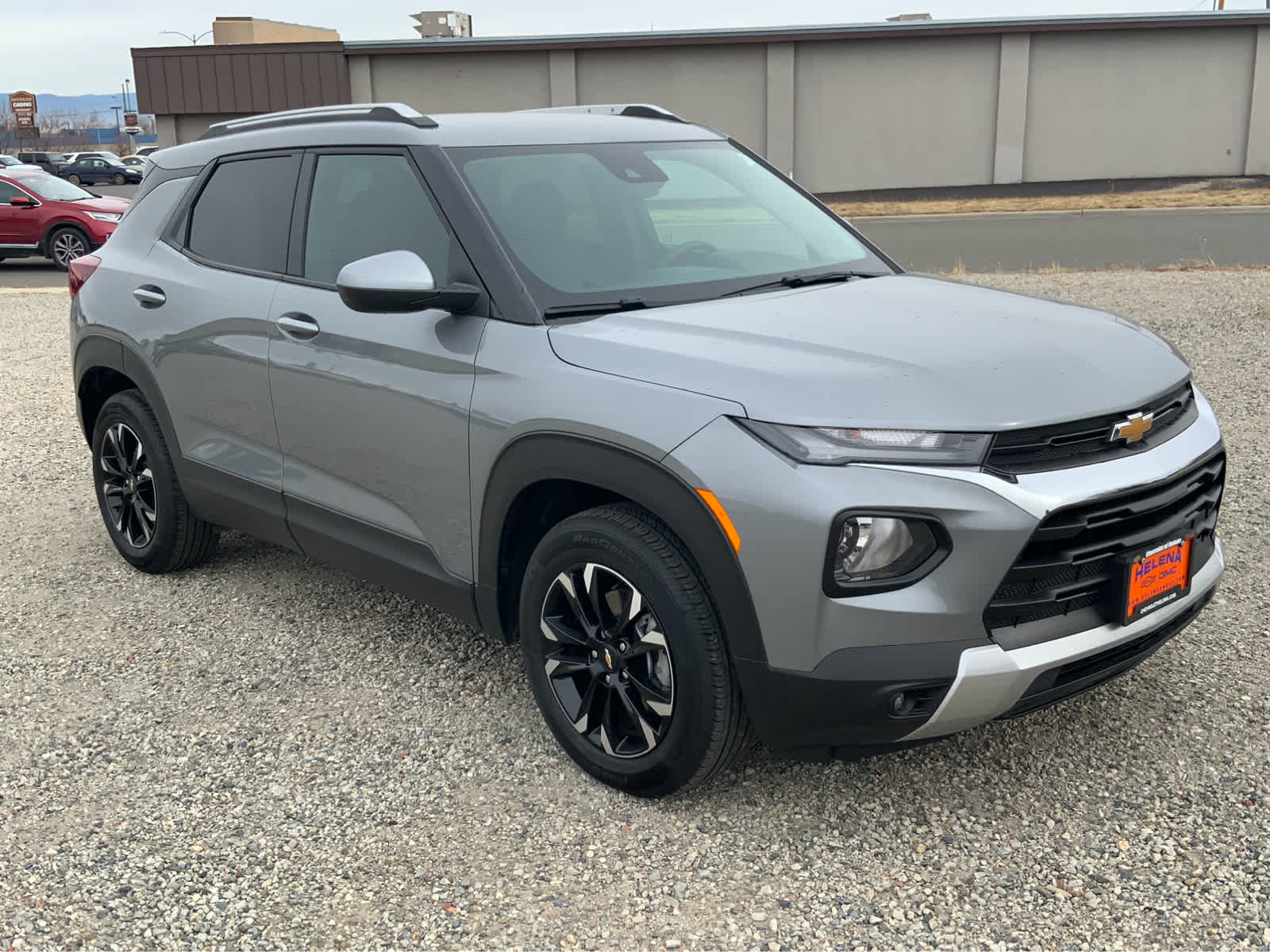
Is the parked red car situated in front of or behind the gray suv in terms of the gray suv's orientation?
behind

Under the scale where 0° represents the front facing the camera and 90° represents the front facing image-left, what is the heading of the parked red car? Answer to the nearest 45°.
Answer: approximately 315°

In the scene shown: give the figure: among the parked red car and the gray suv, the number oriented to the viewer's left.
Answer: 0

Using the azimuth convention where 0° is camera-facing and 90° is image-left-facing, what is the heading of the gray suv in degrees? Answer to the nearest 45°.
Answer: approximately 315°

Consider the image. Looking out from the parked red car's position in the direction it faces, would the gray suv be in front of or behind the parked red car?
in front
